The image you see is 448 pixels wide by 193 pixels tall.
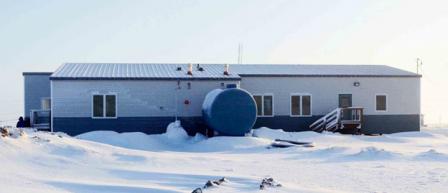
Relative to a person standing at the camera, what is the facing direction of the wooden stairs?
facing to the left of the viewer

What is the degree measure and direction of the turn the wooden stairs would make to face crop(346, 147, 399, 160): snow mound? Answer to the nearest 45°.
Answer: approximately 90° to its left

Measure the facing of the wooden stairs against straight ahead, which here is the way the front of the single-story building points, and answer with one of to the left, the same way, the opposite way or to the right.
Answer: to the right

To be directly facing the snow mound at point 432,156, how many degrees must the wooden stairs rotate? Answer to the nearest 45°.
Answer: approximately 90° to its left

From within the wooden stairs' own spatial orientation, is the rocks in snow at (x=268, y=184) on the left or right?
on its left

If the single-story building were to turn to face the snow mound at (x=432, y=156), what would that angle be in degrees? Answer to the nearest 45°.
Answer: approximately 45° to its left

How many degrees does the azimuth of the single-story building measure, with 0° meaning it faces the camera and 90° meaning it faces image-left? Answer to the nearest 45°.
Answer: approximately 0°

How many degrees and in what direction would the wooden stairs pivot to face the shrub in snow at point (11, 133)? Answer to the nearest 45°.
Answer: approximately 45° to its left
